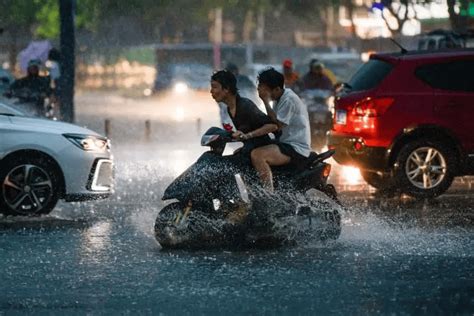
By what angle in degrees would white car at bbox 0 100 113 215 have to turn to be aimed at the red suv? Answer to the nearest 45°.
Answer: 0° — it already faces it

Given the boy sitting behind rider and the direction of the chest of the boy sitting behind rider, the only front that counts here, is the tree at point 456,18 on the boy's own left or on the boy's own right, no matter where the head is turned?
on the boy's own right

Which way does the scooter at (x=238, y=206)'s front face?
to the viewer's left

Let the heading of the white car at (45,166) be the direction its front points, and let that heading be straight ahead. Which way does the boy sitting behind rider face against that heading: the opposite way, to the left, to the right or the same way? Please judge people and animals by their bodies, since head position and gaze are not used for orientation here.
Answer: the opposite way

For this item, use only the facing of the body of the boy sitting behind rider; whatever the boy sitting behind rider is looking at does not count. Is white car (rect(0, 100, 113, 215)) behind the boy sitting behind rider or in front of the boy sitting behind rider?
in front

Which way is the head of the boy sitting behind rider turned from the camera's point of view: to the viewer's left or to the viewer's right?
to the viewer's left

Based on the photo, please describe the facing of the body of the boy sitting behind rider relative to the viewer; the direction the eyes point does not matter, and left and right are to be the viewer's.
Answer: facing to the left of the viewer

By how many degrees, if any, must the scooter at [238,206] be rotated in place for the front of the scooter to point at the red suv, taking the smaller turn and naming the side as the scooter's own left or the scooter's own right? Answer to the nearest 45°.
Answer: approximately 135° to the scooter's own right

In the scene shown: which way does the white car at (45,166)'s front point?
to the viewer's right
